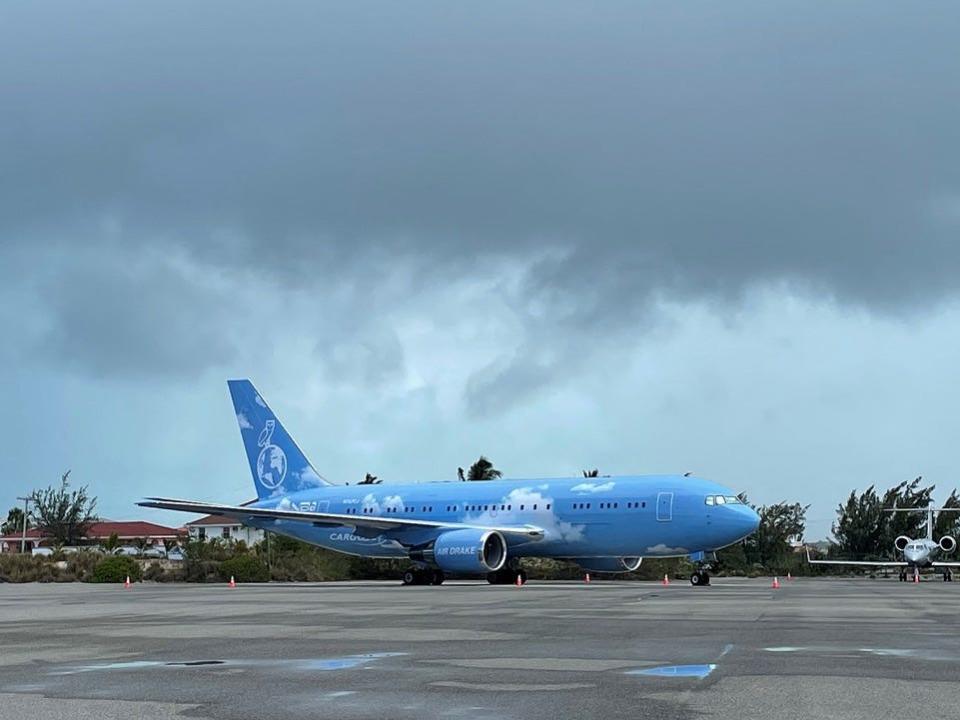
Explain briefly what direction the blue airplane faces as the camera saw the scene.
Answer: facing the viewer and to the right of the viewer
